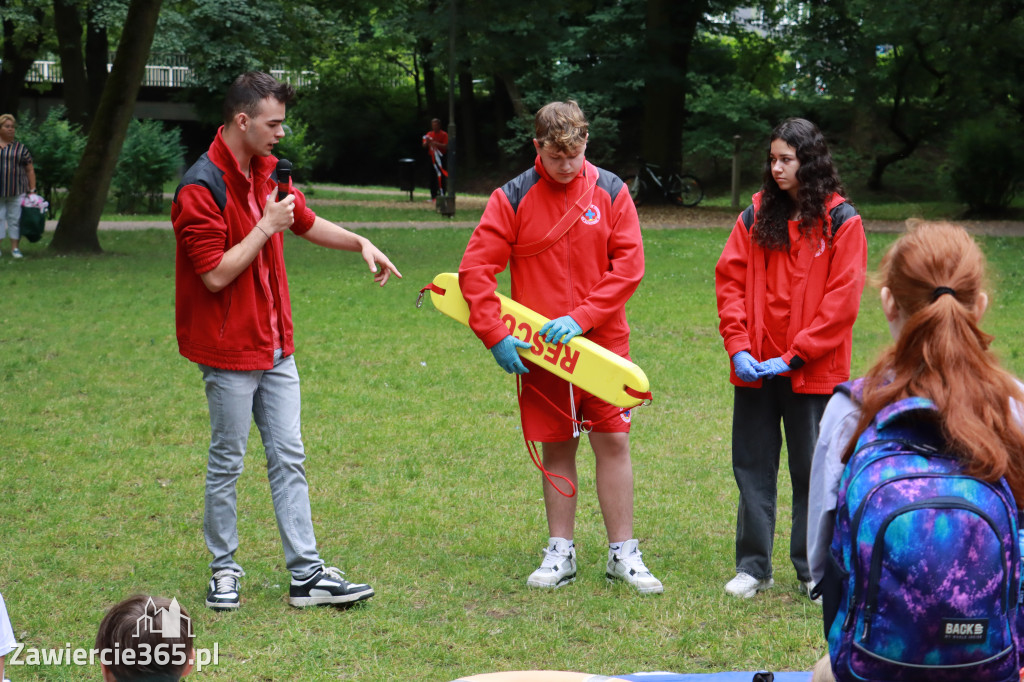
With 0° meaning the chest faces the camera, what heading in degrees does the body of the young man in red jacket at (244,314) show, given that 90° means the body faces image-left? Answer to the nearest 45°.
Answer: approximately 315°

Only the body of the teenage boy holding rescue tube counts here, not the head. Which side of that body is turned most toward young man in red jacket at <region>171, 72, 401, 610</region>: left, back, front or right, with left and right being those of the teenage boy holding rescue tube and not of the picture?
right

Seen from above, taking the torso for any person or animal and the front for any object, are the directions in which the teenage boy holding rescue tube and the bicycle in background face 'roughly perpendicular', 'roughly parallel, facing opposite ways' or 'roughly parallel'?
roughly perpendicular

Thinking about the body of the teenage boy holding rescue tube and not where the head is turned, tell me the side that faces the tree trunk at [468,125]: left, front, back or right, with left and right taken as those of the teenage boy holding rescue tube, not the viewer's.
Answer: back

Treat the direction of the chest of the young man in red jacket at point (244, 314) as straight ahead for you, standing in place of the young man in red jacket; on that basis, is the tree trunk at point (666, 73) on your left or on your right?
on your left

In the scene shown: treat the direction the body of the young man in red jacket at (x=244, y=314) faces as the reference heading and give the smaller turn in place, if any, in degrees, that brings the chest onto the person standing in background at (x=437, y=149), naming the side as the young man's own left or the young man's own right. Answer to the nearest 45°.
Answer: approximately 135° to the young man's own left

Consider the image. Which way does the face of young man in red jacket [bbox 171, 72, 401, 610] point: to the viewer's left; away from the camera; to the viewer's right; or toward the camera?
to the viewer's right

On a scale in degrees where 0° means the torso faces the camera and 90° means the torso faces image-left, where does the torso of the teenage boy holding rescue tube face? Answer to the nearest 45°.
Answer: approximately 0°

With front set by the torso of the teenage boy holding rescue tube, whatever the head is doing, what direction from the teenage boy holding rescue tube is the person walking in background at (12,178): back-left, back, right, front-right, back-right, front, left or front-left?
back-right

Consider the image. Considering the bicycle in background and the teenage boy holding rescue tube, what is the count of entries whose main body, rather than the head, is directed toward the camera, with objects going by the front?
1

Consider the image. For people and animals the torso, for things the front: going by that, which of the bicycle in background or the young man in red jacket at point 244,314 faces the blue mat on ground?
the young man in red jacket
